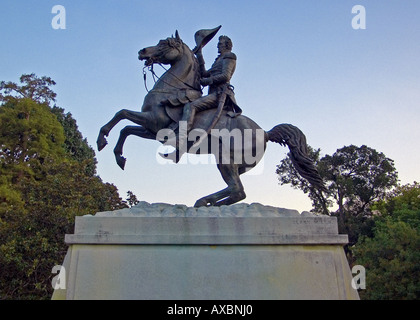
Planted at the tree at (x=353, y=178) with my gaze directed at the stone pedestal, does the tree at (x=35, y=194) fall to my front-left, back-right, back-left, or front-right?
front-right

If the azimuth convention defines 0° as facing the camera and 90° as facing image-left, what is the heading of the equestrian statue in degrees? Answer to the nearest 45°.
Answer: approximately 90°

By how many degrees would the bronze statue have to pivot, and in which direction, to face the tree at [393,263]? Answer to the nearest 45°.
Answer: approximately 135° to its right

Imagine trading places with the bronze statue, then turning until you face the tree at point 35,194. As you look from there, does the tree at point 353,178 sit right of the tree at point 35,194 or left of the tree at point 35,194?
right

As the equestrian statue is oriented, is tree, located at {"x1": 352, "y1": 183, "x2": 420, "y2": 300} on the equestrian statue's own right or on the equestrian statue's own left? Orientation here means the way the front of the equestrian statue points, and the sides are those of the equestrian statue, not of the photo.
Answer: on the equestrian statue's own right
